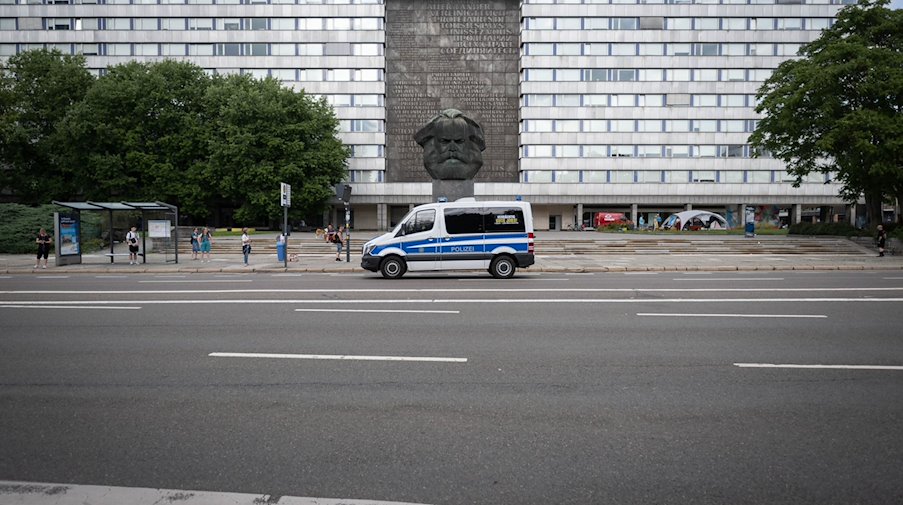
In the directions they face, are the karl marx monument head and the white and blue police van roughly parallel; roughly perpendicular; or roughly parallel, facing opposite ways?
roughly perpendicular

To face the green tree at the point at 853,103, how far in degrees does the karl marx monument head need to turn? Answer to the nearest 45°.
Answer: approximately 90° to its left

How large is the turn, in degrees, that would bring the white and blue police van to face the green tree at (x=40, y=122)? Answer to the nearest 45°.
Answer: approximately 45° to its right

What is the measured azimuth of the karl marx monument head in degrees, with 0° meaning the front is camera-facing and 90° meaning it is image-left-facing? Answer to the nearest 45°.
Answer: approximately 0°

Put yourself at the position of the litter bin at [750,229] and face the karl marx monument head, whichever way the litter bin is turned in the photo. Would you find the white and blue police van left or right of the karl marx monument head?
left

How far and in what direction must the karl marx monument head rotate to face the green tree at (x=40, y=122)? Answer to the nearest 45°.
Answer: approximately 135° to its right

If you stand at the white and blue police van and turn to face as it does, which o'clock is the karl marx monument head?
The karl marx monument head is roughly at 3 o'clock from the white and blue police van.

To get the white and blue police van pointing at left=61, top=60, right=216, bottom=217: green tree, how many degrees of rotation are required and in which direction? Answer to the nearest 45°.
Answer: approximately 45° to its right

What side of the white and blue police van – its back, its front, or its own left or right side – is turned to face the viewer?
left

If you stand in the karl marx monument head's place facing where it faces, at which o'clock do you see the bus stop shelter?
The bus stop shelter is roughly at 2 o'clock from the karl marx monument head.

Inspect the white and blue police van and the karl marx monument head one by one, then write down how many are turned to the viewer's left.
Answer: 1

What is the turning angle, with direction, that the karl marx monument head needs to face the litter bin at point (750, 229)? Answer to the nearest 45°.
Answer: approximately 90° to its left

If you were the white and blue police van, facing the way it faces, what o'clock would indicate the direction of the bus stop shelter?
The bus stop shelter is roughly at 1 o'clock from the white and blue police van.
